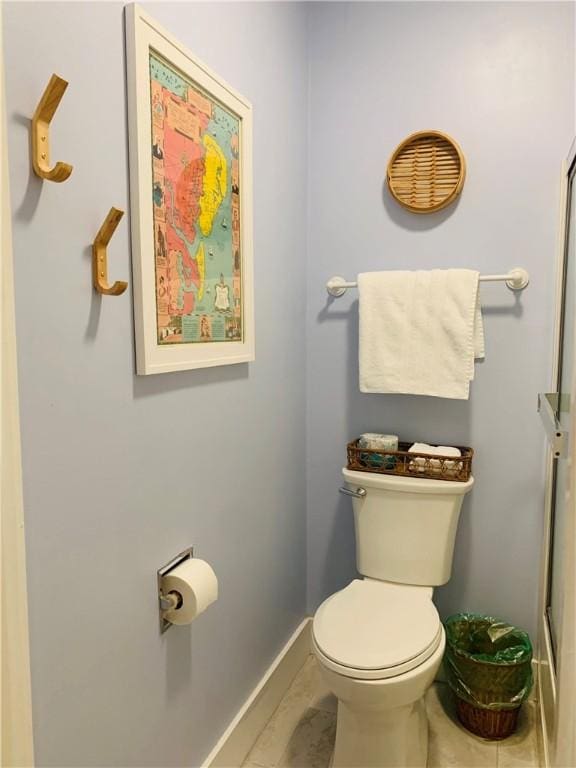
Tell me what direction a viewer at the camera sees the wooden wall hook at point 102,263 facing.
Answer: facing the viewer and to the right of the viewer

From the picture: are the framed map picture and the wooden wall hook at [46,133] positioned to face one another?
no

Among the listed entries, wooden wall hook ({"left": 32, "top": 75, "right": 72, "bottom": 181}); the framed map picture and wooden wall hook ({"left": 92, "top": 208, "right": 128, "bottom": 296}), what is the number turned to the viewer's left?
0

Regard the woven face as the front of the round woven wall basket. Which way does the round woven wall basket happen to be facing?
toward the camera

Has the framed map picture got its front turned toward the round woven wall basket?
no

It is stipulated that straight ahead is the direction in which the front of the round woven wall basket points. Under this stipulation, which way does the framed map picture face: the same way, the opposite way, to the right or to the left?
to the left

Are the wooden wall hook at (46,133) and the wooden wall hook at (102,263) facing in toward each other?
no

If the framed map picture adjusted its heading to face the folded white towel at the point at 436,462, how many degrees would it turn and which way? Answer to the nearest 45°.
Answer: approximately 90° to its left

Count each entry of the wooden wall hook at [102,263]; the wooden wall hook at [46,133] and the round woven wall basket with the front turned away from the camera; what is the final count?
0

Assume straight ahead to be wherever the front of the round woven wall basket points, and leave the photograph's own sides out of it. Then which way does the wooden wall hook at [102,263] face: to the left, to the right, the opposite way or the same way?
to the left

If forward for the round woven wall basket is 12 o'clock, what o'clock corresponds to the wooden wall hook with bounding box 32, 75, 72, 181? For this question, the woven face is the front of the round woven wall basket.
The wooden wall hook is roughly at 1 o'clock from the round woven wall basket.

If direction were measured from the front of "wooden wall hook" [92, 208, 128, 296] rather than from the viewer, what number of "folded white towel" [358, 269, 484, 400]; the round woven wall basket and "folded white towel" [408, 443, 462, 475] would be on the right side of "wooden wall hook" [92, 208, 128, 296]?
0

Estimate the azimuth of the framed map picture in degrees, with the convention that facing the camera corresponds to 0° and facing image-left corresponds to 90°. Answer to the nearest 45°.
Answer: approximately 315°

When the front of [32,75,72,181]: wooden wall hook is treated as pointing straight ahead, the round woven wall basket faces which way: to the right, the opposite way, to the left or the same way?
to the right

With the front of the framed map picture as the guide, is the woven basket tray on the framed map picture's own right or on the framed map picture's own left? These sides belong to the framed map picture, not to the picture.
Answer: on the framed map picture's own left

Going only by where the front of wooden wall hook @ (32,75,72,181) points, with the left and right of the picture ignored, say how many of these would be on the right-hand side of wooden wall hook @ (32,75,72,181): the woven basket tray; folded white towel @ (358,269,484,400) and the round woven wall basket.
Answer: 0
